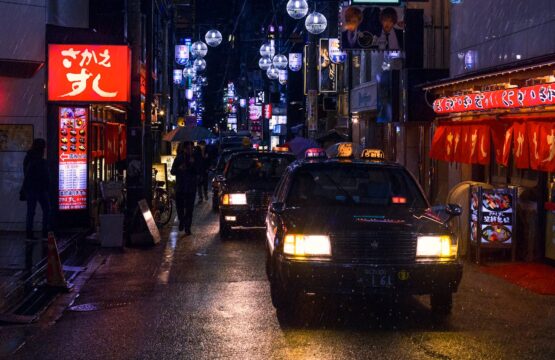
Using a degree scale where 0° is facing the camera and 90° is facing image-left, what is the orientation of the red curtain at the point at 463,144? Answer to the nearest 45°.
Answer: approximately 45°

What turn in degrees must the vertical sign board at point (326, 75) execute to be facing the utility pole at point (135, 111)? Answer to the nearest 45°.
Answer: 0° — it already faces it

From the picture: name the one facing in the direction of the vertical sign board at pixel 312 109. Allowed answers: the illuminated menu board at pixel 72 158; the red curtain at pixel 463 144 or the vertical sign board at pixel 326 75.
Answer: the vertical sign board at pixel 326 75

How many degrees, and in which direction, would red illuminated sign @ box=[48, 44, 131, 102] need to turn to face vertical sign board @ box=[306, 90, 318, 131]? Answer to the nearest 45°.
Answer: approximately 135° to its left

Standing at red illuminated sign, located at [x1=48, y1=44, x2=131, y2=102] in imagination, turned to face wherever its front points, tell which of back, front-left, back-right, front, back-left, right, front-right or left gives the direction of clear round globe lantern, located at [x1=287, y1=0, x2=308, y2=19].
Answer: back-left

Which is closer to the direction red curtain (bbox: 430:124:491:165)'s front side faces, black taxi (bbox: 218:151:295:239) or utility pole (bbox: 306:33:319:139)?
the black taxi

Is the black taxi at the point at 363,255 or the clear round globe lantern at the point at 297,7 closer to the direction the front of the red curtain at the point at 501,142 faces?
the black taxi

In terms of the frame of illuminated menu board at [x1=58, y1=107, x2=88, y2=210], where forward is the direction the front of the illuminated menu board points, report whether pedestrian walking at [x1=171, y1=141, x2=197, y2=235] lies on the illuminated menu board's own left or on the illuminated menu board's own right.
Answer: on the illuminated menu board's own left

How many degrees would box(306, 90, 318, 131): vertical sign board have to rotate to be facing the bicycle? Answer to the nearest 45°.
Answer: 0° — it already faces it

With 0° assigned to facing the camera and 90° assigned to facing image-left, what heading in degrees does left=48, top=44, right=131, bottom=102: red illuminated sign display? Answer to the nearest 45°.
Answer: approximately 0°
